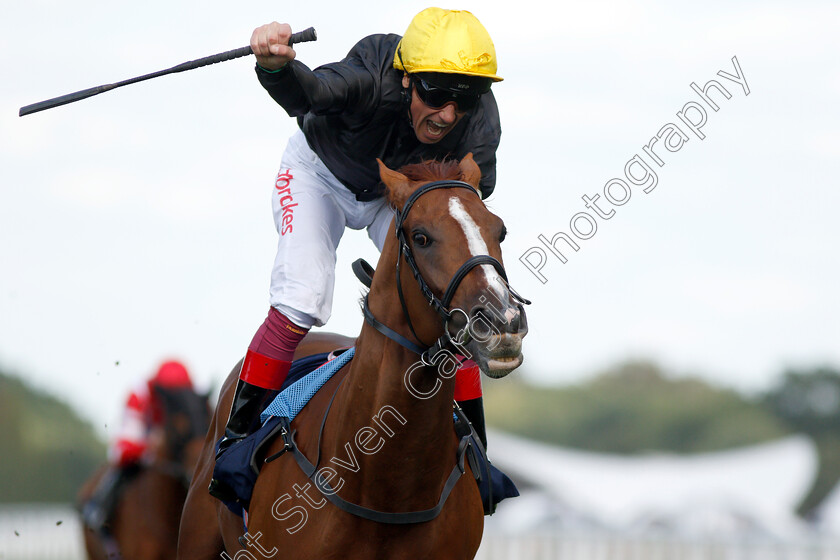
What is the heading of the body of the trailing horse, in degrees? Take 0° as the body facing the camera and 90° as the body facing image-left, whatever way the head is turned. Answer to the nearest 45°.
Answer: approximately 315°

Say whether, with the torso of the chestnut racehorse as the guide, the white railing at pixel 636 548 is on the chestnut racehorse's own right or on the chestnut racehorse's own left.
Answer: on the chestnut racehorse's own left

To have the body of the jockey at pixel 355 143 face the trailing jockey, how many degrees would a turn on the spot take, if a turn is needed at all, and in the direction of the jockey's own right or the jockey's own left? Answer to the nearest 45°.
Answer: approximately 180°

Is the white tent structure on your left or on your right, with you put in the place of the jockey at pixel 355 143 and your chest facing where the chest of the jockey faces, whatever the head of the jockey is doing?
on your left

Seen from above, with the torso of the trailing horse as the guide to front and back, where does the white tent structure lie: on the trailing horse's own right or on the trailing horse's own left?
on the trailing horse's own left

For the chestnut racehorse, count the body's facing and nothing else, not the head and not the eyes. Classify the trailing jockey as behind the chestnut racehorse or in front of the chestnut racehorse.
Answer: behind

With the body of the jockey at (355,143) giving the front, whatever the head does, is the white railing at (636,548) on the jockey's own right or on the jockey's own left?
on the jockey's own left

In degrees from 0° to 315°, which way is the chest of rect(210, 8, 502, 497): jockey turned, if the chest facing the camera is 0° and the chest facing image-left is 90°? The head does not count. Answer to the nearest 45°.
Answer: approximately 315°

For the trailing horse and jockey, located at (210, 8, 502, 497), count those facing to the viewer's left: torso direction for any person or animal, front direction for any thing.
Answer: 0
